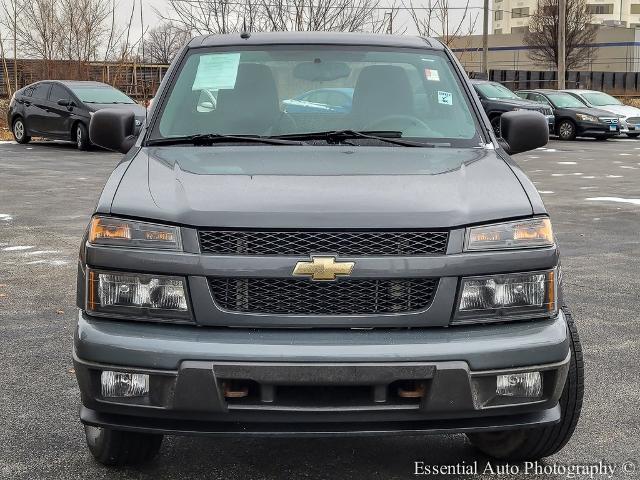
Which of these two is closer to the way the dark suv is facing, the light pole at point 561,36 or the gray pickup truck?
the gray pickup truck

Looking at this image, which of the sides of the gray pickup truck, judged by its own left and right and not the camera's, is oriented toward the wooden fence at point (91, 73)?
back

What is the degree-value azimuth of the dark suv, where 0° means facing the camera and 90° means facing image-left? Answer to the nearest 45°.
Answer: approximately 315°

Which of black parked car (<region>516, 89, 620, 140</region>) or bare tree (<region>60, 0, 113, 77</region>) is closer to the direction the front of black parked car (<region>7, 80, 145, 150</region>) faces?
the black parked car

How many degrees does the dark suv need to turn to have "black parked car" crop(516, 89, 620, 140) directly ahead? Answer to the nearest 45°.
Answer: approximately 90° to its left

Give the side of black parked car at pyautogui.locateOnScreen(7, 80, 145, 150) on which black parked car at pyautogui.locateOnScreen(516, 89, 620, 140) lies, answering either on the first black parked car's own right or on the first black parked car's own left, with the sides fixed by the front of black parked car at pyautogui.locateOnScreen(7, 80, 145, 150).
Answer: on the first black parked car's own left

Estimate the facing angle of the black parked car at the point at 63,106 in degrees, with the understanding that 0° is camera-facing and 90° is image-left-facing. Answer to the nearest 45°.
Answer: approximately 315°

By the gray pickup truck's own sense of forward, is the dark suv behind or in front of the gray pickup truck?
behind
